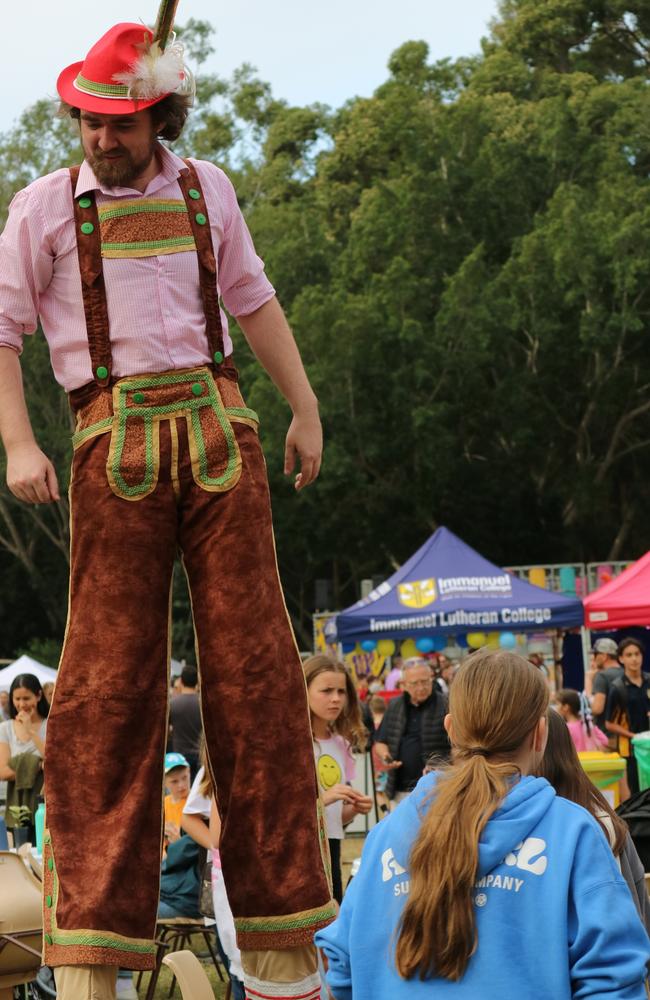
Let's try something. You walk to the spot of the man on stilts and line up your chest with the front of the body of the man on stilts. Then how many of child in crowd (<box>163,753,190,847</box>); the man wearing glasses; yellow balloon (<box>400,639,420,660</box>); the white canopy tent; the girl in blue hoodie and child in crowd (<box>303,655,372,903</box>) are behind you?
5

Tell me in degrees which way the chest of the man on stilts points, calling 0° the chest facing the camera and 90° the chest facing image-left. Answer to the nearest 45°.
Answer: approximately 0°

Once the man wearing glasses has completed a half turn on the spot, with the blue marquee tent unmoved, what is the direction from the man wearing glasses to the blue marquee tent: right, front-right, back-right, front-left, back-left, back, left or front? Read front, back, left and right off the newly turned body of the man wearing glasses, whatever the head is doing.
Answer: front

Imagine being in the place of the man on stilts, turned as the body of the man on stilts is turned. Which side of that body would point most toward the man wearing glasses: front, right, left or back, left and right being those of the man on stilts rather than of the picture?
back

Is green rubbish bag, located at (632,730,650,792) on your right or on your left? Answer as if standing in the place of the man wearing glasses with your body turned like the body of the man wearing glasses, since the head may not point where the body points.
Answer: on your left

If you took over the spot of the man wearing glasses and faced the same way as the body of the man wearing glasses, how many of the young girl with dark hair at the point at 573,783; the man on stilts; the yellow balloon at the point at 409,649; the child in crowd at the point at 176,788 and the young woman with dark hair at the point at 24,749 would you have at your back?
1

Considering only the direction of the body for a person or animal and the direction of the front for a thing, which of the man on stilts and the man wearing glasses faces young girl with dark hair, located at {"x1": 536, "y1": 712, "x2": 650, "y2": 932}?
the man wearing glasses

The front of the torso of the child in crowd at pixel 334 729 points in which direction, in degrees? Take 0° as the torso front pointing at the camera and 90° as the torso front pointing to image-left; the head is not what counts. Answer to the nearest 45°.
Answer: approximately 315°

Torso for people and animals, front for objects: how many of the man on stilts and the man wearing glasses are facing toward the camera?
2

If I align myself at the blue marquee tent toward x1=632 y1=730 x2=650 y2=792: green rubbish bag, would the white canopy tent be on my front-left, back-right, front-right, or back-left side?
back-right

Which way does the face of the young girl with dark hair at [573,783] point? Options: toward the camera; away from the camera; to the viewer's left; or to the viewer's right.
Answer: away from the camera

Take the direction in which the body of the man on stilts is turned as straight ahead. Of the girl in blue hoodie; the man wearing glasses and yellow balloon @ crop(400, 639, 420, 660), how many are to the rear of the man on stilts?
2

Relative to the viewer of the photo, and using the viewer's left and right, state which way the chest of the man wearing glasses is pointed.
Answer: facing the viewer

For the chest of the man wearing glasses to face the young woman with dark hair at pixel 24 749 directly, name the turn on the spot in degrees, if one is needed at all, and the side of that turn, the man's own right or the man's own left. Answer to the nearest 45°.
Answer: approximately 45° to the man's own right

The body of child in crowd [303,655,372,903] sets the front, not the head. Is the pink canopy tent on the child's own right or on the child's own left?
on the child's own left
